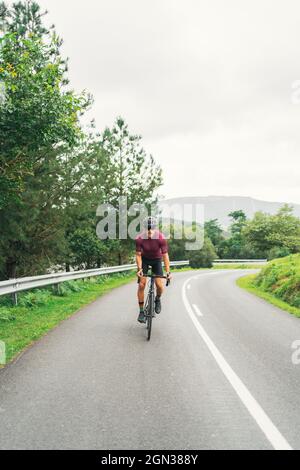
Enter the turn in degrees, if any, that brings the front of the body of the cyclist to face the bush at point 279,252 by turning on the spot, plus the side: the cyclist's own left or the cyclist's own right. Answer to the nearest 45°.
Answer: approximately 180°

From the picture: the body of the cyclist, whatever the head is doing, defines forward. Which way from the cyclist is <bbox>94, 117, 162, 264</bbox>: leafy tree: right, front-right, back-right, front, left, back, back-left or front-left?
back

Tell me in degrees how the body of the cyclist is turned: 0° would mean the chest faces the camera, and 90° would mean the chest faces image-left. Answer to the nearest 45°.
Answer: approximately 0°

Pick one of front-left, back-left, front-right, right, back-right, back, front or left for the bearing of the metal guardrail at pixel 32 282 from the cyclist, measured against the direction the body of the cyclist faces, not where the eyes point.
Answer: back-right

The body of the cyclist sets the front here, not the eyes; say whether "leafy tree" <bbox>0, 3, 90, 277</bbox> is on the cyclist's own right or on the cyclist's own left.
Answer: on the cyclist's own right

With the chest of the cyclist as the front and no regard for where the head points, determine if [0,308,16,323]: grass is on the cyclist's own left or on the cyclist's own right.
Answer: on the cyclist's own right
